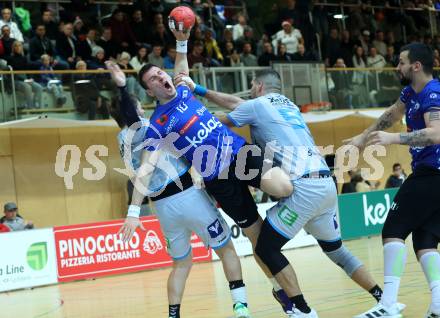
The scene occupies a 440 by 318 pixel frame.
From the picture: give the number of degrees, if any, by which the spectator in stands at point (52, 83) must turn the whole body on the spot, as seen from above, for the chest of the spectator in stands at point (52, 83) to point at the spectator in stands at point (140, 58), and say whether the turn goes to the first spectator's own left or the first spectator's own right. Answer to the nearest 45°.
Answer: approximately 90° to the first spectator's own left

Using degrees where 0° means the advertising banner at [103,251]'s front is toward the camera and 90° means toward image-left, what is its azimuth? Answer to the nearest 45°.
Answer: approximately 0°

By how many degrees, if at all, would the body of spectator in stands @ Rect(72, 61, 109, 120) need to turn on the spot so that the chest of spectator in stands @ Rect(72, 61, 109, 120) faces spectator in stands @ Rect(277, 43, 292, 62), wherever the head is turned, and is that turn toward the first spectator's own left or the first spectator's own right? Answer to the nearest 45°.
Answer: approximately 90° to the first spectator's own left

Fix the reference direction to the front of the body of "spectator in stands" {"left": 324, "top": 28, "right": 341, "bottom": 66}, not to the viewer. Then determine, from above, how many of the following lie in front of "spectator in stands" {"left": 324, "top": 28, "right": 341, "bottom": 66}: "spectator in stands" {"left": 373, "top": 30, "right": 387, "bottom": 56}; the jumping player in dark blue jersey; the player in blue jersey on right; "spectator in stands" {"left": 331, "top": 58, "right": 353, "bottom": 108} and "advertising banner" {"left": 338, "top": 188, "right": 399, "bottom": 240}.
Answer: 4

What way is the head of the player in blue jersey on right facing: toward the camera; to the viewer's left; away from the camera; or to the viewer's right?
to the viewer's left

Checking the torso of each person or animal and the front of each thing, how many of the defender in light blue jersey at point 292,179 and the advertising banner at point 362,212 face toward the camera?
1

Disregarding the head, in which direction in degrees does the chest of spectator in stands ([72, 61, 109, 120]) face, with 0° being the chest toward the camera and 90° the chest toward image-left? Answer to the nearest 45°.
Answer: approximately 315°

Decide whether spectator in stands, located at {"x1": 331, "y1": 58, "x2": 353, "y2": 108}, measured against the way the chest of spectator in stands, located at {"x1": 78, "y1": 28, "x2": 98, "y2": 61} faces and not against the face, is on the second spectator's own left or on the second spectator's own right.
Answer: on the second spectator's own left

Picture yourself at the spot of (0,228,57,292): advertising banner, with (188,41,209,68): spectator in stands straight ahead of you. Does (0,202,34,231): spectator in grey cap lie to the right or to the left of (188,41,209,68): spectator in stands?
left

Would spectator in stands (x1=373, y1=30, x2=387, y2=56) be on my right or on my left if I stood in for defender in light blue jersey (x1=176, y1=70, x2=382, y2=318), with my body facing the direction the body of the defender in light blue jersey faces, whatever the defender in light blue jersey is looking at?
on my right

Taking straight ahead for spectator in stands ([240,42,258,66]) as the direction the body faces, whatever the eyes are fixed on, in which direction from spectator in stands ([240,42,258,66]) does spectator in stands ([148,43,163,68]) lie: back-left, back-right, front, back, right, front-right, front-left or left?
front-right

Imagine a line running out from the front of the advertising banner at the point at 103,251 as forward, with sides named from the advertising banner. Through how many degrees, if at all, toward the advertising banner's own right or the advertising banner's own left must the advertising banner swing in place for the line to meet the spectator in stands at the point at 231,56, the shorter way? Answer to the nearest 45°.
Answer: approximately 135° to the advertising banner's own left

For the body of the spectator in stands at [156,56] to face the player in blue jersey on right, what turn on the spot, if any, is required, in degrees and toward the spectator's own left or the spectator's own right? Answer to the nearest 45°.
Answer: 0° — they already face them

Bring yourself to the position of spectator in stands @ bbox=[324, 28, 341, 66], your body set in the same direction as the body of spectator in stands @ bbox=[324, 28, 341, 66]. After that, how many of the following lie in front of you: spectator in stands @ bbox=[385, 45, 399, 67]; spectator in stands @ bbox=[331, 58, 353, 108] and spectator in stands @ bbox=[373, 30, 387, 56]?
1

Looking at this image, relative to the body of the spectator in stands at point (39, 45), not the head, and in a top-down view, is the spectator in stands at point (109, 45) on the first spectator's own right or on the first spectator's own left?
on the first spectator's own left

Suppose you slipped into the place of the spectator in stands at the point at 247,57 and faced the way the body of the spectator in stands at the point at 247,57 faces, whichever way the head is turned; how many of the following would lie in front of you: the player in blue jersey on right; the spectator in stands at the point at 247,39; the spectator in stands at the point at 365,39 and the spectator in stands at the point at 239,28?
1
